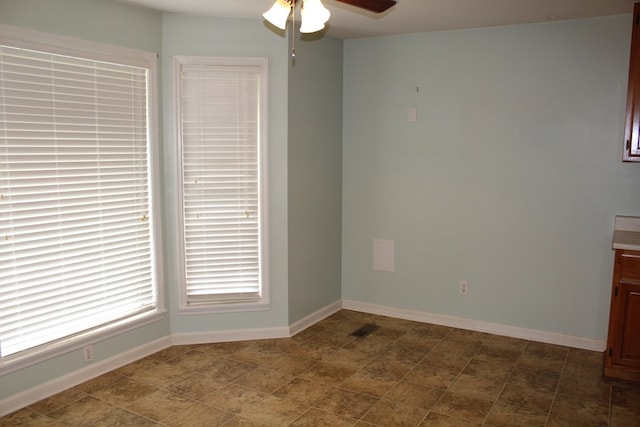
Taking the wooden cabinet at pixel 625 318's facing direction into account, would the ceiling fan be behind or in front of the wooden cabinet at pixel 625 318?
in front

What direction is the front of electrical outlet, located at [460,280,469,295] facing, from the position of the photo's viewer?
facing the viewer

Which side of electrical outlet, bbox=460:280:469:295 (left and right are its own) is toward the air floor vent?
right

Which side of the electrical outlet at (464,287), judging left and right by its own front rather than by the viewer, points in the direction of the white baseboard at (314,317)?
right

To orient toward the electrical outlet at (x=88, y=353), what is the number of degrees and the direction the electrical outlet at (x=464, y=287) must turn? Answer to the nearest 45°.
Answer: approximately 45° to its right

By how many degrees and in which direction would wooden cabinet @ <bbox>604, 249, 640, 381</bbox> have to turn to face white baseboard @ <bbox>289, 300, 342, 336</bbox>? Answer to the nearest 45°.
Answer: approximately 90° to its right

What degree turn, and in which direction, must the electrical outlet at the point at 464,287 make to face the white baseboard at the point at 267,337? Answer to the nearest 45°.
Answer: approximately 45° to its right
